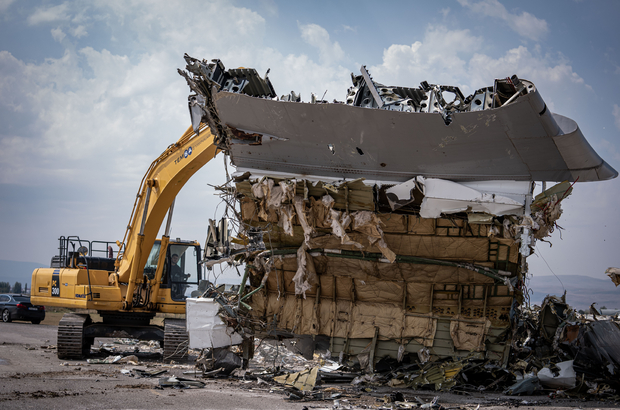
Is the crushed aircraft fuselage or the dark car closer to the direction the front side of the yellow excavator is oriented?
the crushed aircraft fuselage

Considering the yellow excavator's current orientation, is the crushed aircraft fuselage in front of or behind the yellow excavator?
in front

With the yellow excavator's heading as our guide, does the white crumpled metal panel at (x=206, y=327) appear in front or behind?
in front

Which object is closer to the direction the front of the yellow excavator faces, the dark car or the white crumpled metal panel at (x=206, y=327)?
the white crumpled metal panel

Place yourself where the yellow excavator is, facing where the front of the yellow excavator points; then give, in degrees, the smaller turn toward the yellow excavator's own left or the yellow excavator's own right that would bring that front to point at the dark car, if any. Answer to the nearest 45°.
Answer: approximately 135° to the yellow excavator's own left

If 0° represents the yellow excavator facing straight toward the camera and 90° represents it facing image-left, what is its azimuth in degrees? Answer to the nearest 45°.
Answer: approximately 315°
